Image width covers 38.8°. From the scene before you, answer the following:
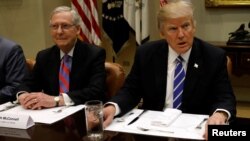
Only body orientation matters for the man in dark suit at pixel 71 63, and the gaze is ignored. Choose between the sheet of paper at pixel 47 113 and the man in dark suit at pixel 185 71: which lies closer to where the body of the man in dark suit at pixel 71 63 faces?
the sheet of paper

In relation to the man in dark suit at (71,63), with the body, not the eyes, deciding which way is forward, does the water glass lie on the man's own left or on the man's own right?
on the man's own left

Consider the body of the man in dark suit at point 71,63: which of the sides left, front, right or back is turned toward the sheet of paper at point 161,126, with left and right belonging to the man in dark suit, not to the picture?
left

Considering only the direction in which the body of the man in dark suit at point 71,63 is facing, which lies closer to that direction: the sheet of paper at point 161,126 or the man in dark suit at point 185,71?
the sheet of paper

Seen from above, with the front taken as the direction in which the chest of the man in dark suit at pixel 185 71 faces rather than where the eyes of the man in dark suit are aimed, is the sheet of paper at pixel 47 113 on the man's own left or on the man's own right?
on the man's own right

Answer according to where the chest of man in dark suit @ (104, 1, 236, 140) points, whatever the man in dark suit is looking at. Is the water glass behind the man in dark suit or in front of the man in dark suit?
in front

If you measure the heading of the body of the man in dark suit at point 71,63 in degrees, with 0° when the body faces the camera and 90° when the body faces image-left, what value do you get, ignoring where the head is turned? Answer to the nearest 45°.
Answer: approximately 45°

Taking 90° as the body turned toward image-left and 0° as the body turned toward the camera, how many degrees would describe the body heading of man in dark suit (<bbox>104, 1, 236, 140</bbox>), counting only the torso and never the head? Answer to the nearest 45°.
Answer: approximately 0°

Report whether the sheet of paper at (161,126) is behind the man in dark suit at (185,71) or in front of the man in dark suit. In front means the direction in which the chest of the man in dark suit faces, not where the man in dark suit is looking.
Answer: in front

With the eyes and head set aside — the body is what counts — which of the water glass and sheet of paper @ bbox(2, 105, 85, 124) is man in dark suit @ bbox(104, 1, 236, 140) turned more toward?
the water glass

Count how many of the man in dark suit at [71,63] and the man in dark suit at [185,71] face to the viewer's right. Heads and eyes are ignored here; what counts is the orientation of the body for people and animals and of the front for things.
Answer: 0
